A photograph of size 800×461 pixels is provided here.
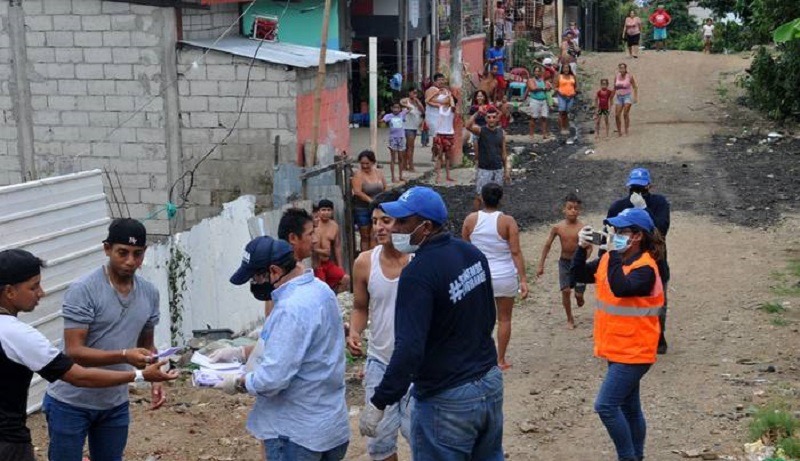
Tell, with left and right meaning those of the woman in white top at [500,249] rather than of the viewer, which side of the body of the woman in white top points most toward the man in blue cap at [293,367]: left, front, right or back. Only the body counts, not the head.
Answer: back

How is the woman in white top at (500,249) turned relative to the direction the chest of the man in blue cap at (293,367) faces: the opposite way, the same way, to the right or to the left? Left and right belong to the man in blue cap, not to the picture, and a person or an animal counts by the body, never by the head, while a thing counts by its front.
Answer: to the right

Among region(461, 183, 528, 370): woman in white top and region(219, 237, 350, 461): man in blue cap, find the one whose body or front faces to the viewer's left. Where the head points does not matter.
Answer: the man in blue cap

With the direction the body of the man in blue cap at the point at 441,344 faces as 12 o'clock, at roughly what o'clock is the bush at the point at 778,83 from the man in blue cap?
The bush is roughly at 2 o'clock from the man in blue cap.

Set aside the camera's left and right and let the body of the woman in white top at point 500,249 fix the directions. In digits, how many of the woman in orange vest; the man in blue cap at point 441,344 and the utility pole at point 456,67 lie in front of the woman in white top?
1

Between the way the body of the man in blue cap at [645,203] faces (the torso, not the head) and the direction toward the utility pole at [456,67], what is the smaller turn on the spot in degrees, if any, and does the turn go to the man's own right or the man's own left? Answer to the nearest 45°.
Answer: approximately 135° to the man's own right

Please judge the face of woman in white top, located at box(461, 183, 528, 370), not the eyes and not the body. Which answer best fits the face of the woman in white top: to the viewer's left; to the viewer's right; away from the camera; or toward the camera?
away from the camera

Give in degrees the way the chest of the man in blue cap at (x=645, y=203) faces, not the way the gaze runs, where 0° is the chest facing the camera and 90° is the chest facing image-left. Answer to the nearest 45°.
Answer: approximately 45°

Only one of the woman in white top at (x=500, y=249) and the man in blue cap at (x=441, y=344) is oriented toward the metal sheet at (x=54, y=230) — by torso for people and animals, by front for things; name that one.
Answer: the man in blue cap

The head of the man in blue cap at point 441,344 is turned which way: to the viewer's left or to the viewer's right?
to the viewer's left

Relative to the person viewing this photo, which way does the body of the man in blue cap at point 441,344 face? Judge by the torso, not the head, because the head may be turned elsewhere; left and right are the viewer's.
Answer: facing away from the viewer and to the left of the viewer

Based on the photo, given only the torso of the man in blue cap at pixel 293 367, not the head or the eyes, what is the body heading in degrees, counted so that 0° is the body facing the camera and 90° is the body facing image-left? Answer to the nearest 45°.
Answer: approximately 90°
